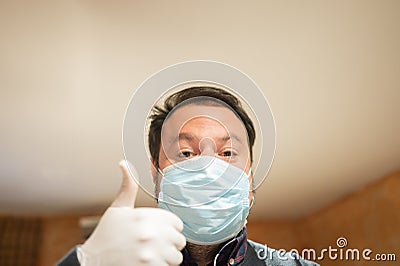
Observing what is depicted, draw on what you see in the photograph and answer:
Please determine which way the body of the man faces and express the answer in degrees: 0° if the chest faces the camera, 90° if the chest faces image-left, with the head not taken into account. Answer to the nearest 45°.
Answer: approximately 0°
